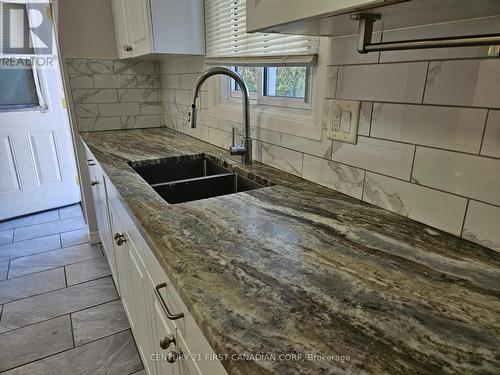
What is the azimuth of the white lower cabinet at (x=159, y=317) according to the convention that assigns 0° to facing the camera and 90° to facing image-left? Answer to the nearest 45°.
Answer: approximately 90°

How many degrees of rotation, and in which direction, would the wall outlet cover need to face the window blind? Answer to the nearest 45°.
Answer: approximately 90° to its right

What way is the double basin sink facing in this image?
to the viewer's left

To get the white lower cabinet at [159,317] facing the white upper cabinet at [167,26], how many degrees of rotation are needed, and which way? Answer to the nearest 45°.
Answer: approximately 90° to its right

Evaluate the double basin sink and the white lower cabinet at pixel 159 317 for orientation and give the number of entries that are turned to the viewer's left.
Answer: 2

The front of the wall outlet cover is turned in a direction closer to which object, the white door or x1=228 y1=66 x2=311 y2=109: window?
the white door

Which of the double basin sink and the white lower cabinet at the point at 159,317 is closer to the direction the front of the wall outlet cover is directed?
the white lower cabinet

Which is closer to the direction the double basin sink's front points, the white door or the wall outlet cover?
the white door
